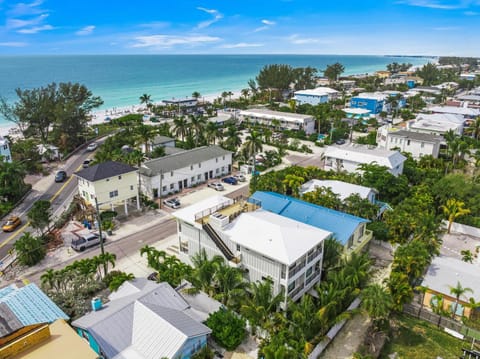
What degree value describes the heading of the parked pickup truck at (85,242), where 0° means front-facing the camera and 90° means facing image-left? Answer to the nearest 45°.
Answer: approximately 45°
